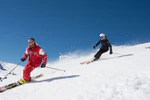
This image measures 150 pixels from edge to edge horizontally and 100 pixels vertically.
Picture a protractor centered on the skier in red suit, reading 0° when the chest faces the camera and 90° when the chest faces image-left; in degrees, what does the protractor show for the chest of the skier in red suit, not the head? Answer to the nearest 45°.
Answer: approximately 45°
